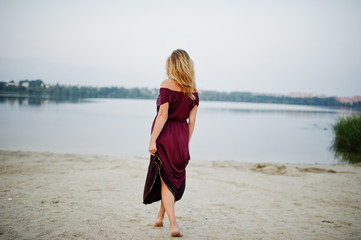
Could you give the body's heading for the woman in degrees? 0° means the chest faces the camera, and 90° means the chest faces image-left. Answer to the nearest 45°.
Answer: approximately 180°

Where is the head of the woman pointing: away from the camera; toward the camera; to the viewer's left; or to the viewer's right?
away from the camera
